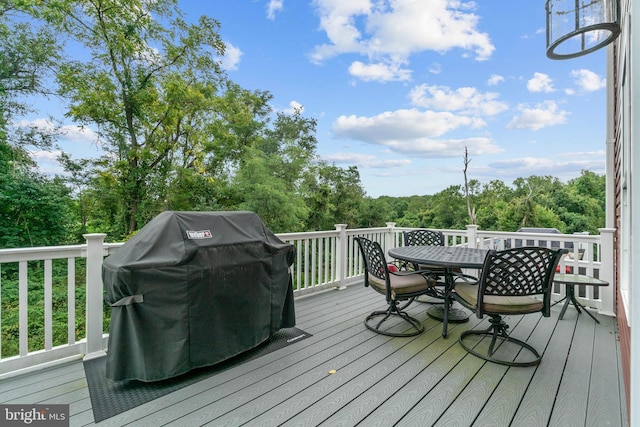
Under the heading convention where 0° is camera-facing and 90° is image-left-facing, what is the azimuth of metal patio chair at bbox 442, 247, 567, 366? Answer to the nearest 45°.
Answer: approximately 135°

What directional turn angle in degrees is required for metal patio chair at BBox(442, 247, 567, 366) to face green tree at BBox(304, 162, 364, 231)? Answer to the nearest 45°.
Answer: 0° — it already faces it

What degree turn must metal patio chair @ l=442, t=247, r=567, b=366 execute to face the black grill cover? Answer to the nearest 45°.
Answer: approximately 90° to its left

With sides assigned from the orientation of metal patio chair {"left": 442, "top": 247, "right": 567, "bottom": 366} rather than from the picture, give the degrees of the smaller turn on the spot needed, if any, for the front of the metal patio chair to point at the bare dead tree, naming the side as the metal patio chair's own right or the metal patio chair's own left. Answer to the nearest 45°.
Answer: approximately 45° to the metal patio chair's own right

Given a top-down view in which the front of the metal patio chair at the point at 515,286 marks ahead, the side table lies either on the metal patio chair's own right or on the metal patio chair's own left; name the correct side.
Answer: on the metal patio chair's own right

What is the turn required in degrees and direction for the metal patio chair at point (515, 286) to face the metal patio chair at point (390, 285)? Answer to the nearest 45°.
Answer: approximately 45° to its left
